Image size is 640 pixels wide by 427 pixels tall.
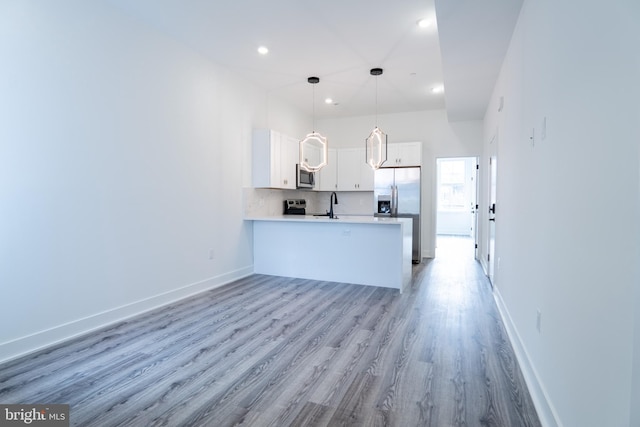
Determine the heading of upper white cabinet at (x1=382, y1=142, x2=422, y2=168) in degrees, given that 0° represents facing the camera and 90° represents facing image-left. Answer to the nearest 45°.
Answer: approximately 0°

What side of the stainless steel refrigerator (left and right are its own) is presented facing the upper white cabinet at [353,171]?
right

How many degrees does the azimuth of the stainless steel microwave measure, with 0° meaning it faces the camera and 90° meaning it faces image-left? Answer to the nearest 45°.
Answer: approximately 315°

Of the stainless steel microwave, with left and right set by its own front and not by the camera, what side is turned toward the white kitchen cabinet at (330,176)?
left

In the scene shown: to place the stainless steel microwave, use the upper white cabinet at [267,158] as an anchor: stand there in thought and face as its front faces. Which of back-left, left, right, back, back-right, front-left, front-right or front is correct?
left

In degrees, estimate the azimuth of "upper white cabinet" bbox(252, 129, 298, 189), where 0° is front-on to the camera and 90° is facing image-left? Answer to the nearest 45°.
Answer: approximately 315°

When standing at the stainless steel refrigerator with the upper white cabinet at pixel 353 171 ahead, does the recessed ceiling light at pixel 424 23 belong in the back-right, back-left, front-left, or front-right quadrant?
back-left

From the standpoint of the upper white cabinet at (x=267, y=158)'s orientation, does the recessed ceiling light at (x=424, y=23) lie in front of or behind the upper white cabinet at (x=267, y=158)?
in front

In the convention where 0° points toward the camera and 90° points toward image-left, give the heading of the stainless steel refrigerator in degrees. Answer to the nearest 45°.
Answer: approximately 0°

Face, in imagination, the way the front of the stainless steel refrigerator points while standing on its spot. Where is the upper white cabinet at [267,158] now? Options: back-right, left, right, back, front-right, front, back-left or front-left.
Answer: front-right

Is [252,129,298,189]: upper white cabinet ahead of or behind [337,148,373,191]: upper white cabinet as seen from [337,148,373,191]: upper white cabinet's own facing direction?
ahead
